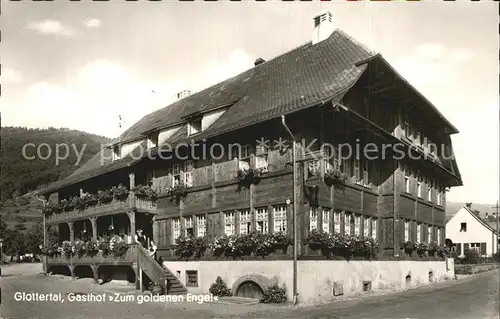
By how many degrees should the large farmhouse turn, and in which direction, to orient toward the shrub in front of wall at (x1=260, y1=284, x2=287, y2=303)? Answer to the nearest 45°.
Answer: approximately 45° to its left

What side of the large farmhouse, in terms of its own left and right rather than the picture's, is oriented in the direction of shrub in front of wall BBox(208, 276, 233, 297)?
front

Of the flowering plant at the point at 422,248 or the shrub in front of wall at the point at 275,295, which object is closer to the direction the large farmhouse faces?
the shrub in front of wall

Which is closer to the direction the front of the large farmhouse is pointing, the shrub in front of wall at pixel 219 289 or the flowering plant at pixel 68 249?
the shrub in front of wall

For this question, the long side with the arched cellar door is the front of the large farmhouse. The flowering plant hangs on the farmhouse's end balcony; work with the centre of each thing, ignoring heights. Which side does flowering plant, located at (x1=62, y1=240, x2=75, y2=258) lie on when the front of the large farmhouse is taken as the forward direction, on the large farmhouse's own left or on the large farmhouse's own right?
on the large farmhouse's own right

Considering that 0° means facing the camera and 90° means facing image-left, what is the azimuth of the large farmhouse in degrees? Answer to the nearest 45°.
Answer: approximately 45°
